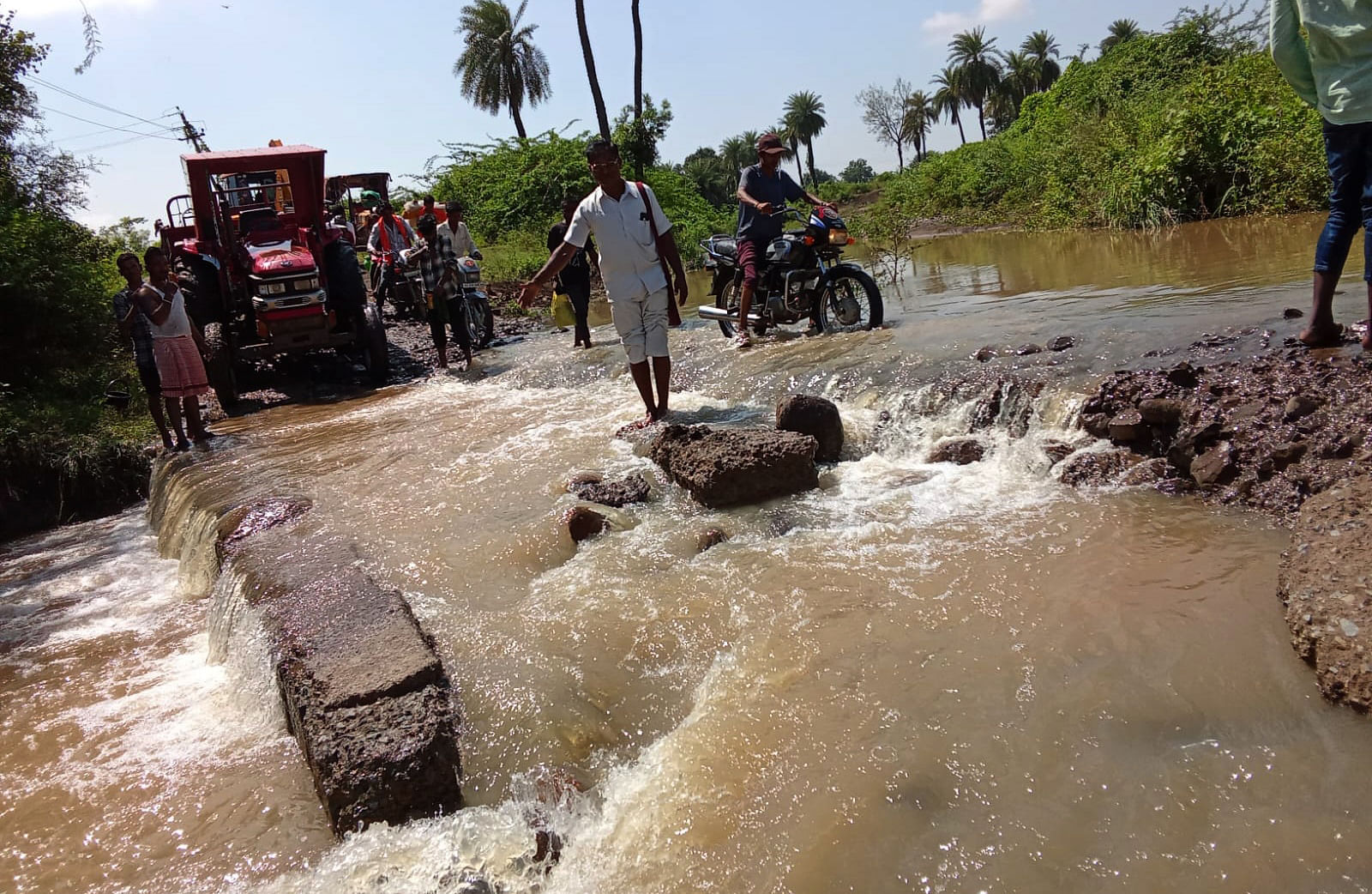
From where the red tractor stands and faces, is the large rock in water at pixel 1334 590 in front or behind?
in front

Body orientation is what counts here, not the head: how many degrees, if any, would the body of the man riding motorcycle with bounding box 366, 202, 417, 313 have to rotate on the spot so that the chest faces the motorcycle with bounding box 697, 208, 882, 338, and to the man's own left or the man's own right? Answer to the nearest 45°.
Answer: approximately 45° to the man's own left

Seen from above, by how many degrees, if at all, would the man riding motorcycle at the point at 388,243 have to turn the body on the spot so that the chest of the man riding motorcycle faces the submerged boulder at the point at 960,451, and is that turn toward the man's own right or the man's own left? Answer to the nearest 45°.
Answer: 0° — they already face it

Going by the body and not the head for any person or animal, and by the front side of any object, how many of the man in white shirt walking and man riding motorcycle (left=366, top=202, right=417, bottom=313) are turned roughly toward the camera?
2

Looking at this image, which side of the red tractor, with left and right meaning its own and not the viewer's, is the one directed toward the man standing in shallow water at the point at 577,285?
left

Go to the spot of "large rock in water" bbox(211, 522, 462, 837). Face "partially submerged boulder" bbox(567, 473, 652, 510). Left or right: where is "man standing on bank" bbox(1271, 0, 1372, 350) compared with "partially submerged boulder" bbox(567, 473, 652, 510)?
right

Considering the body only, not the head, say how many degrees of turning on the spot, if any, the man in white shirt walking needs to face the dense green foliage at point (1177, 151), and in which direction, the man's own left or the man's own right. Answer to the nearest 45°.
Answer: approximately 135° to the man's own left

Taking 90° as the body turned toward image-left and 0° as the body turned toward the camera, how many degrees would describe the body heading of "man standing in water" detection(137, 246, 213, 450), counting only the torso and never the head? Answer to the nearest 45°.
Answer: approximately 315°

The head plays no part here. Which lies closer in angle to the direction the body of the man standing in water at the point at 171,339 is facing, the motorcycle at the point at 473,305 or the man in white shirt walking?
the man in white shirt walking
